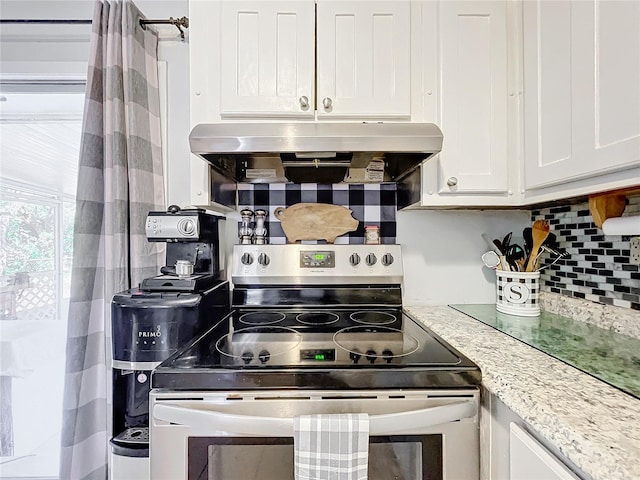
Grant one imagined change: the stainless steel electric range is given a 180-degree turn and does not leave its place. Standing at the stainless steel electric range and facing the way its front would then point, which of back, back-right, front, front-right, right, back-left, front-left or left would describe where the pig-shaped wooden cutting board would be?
front

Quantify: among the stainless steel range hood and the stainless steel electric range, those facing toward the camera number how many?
2

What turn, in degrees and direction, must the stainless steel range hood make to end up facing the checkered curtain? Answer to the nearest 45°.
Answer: approximately 90° to its right

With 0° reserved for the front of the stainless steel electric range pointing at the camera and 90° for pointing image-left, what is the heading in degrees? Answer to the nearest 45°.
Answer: approximately 0°
